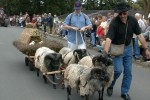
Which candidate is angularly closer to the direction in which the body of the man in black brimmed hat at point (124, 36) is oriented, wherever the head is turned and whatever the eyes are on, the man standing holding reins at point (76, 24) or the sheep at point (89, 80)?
the sheep

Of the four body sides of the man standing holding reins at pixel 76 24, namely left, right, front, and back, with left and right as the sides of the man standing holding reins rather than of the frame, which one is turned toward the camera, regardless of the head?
front

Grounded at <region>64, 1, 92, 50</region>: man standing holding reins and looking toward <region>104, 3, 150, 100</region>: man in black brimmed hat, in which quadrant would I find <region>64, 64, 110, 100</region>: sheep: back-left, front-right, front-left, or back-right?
front-right

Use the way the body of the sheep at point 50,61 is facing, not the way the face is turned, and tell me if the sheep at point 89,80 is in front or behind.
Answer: in front

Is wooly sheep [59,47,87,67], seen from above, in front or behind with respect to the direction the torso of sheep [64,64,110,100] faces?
behind

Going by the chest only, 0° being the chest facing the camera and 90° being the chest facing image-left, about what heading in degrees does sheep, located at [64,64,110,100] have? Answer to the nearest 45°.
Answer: approximately 315°

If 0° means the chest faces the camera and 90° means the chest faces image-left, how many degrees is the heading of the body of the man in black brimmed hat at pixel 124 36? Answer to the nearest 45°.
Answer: approximately 0°

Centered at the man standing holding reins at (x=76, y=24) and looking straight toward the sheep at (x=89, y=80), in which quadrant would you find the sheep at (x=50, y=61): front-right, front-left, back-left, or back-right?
front-right

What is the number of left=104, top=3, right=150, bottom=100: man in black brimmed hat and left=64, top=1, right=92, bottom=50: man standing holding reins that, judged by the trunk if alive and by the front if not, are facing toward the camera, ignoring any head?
2

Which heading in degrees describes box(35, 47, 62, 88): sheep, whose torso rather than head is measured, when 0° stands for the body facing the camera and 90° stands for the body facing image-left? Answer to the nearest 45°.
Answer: approximately 315°

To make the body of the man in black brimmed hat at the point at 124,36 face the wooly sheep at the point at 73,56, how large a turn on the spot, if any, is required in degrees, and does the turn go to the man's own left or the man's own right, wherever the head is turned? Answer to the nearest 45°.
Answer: approximately 135° to the man's own right
